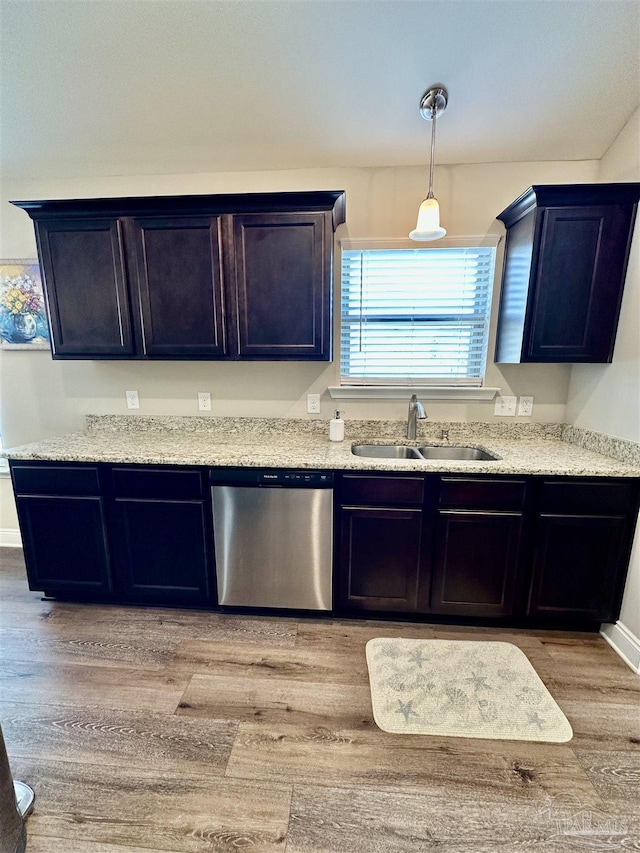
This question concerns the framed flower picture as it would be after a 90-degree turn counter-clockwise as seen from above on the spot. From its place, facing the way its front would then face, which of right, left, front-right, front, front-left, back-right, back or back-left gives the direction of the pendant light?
front-right

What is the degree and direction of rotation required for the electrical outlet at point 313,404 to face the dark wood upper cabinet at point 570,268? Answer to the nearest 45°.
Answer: approximately 90° to its left

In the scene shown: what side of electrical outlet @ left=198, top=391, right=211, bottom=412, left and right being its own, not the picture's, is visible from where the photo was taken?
front

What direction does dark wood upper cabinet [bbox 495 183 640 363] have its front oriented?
toward the camera

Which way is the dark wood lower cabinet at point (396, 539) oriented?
toward the camera

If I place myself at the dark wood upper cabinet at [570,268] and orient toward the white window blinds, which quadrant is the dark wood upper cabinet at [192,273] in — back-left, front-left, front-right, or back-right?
front-left

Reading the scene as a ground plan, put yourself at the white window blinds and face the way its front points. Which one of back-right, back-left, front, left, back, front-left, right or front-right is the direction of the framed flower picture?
right

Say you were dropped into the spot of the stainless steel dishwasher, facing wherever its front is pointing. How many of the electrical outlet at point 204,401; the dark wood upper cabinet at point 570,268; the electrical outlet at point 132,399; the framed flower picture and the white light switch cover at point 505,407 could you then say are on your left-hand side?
2

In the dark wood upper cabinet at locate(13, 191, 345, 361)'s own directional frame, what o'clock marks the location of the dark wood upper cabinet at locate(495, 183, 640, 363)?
the dark wood upper cabinet at locate(495, 183, 640, 363) is roughly at 10 o'clock from the dark wood upper cabinet at locate(13, 191, 345, 361).

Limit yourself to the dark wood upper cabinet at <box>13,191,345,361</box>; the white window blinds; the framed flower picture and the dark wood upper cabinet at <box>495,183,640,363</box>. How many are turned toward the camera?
4

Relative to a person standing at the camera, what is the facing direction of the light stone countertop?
facing the viewer

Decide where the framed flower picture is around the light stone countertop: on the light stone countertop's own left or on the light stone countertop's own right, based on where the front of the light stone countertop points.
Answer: on the light stone countertop's own right

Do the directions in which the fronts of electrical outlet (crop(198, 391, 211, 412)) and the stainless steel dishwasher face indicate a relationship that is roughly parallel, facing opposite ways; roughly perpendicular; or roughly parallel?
roughly parallel
